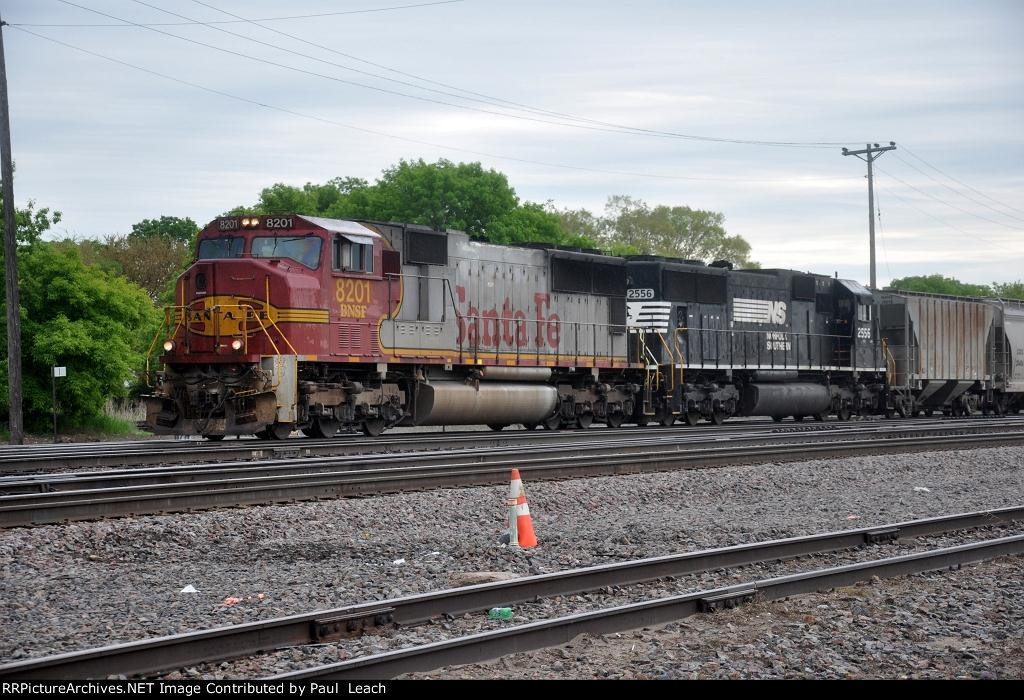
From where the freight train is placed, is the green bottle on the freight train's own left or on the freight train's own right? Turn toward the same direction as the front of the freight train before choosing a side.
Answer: on the freight train's own left

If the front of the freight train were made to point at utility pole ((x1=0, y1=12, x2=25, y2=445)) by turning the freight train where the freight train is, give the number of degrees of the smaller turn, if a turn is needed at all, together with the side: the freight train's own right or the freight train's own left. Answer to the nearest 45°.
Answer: approximately 45° to the freight train's own right

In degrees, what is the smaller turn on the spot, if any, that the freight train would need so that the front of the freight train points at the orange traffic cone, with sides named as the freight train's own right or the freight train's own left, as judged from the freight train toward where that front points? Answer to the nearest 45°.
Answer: approximately 45° to the freight train's own left

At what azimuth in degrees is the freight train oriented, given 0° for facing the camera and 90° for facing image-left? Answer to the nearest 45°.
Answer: approximately 45°

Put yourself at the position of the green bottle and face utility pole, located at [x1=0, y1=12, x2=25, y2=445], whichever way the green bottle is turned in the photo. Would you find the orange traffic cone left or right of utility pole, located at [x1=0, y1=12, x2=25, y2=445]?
right
